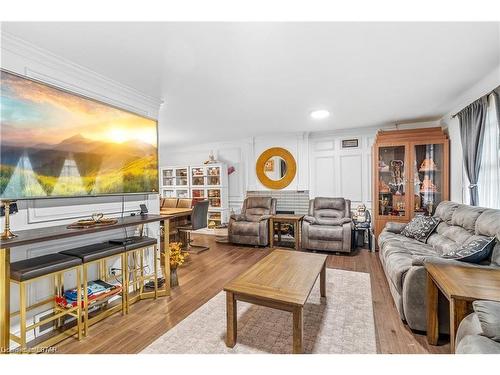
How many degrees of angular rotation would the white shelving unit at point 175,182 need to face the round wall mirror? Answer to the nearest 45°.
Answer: approximately 45° to its left

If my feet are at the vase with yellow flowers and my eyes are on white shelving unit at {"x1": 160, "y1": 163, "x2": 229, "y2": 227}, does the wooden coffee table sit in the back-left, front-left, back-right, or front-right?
back-right

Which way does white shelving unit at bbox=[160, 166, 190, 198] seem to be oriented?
toward the camera

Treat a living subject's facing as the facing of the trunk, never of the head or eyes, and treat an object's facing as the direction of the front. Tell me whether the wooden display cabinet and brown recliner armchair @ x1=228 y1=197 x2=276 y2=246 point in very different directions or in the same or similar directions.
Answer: same or similar directions

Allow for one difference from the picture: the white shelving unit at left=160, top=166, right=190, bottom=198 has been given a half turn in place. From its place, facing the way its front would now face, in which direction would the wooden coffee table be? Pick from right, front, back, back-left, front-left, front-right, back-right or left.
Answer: back

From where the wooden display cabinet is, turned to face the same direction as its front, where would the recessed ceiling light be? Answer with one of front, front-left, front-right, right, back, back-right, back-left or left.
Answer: front-right

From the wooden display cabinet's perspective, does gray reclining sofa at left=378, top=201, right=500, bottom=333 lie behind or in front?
in front

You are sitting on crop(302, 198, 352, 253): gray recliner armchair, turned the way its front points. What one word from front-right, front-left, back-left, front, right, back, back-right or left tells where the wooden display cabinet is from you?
left

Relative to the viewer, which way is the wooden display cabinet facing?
toward the camera

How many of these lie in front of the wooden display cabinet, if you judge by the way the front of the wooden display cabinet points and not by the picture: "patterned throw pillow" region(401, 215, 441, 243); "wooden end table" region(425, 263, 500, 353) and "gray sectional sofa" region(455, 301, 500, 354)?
3

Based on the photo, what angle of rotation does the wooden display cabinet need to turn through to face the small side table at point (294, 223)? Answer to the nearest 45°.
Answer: approximately 90° to its right

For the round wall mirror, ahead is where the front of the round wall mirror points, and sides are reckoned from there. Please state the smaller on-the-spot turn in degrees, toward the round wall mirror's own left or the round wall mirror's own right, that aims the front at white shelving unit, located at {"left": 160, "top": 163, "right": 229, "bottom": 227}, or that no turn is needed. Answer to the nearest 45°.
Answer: approximately 90° to the round wall mirror's own right

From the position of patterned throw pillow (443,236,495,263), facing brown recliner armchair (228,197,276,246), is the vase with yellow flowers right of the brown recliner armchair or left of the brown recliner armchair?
left

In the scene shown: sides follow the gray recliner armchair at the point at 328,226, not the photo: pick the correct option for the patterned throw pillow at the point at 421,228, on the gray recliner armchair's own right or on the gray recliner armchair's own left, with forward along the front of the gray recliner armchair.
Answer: on the gray recliner armchair's own left

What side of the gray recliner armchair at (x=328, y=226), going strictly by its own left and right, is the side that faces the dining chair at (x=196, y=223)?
right

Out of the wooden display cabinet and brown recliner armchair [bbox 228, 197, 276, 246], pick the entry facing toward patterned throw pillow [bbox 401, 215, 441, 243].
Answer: the wooden display cabinet

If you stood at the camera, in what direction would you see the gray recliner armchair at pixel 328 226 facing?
facing the viewer

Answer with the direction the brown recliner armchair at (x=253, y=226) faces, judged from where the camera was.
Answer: facing the viewer and to the left of the viewer

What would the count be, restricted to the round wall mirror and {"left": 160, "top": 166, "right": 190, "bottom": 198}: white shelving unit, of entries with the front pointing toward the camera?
2
